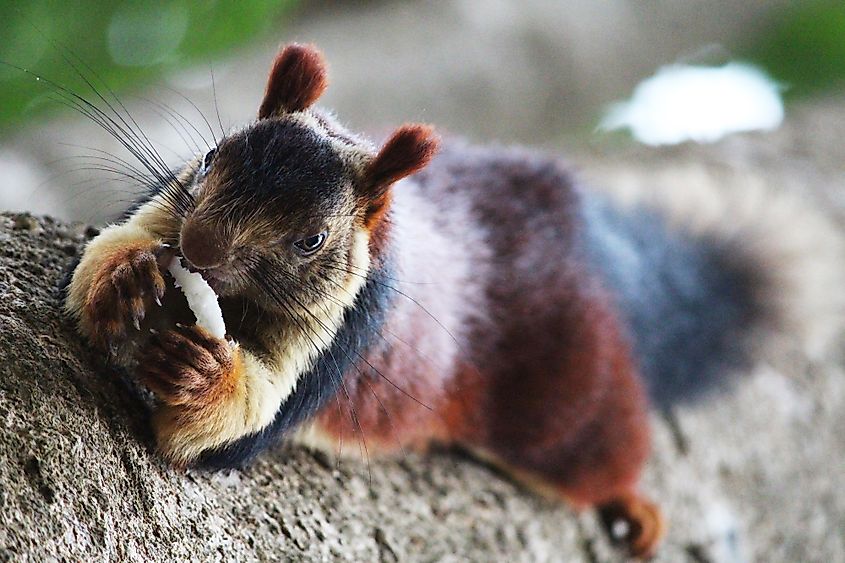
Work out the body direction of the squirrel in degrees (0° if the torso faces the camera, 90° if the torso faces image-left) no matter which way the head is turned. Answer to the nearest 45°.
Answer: approximately 45°
